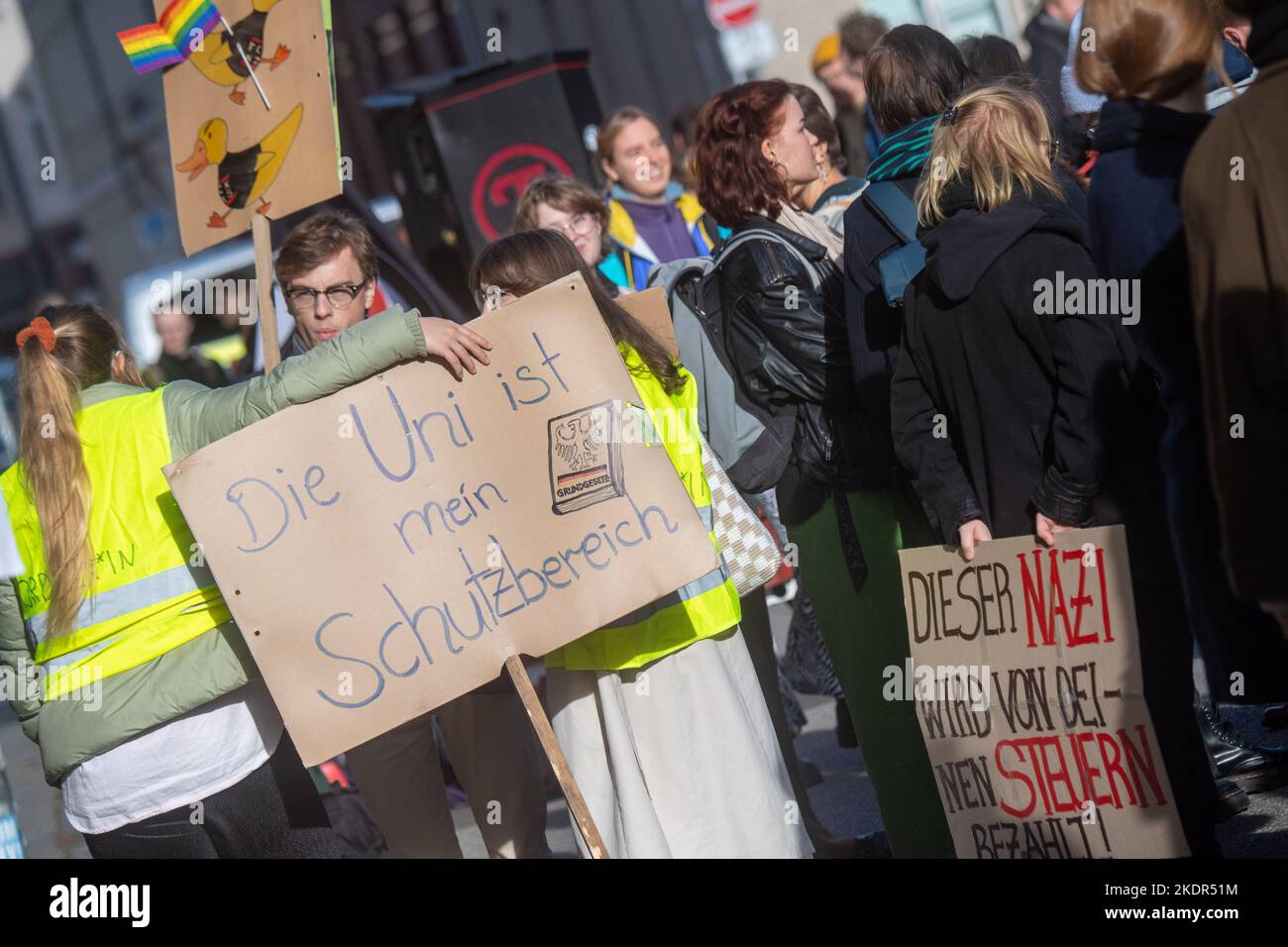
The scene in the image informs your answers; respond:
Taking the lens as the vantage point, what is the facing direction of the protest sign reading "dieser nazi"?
facing the viewer

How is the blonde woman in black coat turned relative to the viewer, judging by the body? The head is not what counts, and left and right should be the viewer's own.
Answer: facing away from the viewer and to the right of the viewer

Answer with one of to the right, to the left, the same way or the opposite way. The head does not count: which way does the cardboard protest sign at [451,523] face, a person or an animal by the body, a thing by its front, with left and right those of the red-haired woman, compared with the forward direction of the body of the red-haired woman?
to the right

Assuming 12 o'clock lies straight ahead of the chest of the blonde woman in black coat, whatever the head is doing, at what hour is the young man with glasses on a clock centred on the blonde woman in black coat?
The young man with glasses is roughly at 8 o'clock from the blonde woman in black coat.

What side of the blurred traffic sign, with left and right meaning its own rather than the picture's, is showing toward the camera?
front

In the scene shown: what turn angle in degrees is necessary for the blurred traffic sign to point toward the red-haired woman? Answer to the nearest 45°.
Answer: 0° — it already faces them

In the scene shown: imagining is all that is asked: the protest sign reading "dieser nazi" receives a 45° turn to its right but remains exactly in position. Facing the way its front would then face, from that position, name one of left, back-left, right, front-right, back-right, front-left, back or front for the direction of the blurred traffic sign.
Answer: back-right

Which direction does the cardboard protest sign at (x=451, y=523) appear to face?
toward the camera

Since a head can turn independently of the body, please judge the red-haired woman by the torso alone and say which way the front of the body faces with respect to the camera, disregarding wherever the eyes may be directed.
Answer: to the viewer's right

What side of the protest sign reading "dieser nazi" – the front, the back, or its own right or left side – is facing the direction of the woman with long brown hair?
right
